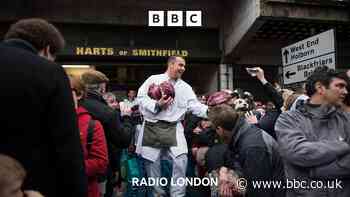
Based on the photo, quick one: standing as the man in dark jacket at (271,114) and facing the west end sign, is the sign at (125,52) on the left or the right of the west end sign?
left

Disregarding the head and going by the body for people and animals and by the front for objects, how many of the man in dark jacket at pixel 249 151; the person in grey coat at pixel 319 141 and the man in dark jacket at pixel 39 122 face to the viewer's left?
1

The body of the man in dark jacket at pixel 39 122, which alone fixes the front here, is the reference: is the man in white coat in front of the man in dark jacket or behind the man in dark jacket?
in front

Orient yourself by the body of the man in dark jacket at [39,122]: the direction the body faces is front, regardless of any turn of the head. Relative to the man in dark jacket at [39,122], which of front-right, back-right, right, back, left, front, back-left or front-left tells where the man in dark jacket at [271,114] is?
front

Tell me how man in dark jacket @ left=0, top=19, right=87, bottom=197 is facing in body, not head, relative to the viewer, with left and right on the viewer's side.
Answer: facing away from the viewer and to the right of the viewer

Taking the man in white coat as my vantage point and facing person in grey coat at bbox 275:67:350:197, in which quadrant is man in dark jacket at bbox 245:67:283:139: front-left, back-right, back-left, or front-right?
front-left
